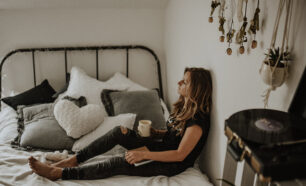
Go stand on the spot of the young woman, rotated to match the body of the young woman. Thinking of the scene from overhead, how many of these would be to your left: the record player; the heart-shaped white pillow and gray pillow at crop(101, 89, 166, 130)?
1

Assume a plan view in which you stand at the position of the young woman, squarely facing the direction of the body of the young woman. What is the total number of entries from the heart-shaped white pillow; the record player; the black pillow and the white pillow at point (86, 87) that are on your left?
1

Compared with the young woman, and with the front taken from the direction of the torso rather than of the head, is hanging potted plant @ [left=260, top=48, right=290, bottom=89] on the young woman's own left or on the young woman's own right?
on the young woman's own left

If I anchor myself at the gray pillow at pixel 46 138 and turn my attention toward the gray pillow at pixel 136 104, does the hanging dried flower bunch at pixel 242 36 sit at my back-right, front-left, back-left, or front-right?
front-right

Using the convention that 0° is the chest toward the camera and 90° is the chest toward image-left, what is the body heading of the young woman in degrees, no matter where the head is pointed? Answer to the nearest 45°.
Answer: approximately 90°

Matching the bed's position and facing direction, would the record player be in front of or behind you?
in front

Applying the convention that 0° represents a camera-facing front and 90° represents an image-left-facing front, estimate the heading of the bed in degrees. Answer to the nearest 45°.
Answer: approximately 0°

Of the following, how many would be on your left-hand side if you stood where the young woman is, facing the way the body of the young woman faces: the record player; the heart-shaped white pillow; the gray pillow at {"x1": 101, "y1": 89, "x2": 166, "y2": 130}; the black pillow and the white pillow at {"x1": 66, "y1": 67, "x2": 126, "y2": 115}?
1

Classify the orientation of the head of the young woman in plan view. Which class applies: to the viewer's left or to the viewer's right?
to the viewer's left
